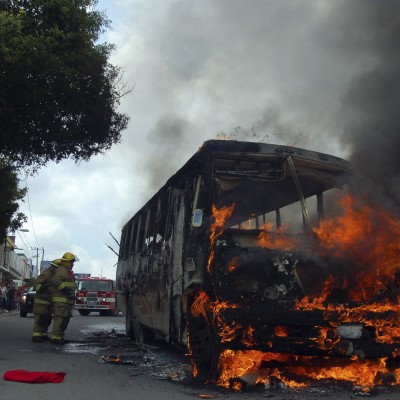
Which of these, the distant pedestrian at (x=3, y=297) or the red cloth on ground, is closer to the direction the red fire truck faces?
the red cloth on ground

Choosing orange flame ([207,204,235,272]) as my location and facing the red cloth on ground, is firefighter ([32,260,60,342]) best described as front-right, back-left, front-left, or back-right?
front-right

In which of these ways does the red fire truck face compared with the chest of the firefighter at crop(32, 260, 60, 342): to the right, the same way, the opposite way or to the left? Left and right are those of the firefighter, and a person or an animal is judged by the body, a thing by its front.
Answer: to the right

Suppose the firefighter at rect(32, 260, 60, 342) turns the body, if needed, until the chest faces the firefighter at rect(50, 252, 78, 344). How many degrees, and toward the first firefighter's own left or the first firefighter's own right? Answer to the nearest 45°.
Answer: approximately 45° to the first firefighter's own right

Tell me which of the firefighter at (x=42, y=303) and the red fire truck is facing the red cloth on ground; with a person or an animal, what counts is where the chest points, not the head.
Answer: the red fire truck

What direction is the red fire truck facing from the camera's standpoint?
toward the camera

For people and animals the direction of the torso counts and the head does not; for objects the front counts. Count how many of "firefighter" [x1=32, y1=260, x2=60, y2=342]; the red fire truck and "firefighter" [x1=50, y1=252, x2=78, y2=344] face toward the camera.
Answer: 1

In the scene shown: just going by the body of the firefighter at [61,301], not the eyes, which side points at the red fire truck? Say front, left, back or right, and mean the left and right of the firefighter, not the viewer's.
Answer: left

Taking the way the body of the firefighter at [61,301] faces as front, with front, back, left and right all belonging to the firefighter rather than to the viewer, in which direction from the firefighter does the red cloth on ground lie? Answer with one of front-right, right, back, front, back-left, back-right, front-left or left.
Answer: right

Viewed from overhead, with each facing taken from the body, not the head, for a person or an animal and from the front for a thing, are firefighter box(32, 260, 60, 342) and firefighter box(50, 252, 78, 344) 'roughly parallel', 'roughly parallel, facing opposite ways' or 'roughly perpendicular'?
roughly parallel

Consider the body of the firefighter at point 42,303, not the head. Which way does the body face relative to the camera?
to the viewer's right

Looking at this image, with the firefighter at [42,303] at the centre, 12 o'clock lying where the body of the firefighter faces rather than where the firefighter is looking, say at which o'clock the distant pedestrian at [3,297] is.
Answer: The distant pedestrian is roughly at 9 o'clock from the firefighter.

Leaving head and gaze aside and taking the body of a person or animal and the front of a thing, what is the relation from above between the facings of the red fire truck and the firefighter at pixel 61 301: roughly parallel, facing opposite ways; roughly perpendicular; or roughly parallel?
roughly perpendicular

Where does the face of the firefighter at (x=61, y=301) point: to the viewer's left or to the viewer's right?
to the viewer's right

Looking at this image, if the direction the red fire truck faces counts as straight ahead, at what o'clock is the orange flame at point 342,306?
The orange flame is roughly at 12 o'clock from the red fire truck.

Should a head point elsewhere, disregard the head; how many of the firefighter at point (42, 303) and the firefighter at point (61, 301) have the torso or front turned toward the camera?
0

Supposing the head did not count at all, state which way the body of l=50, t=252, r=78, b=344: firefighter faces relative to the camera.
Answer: to the viewer's right
